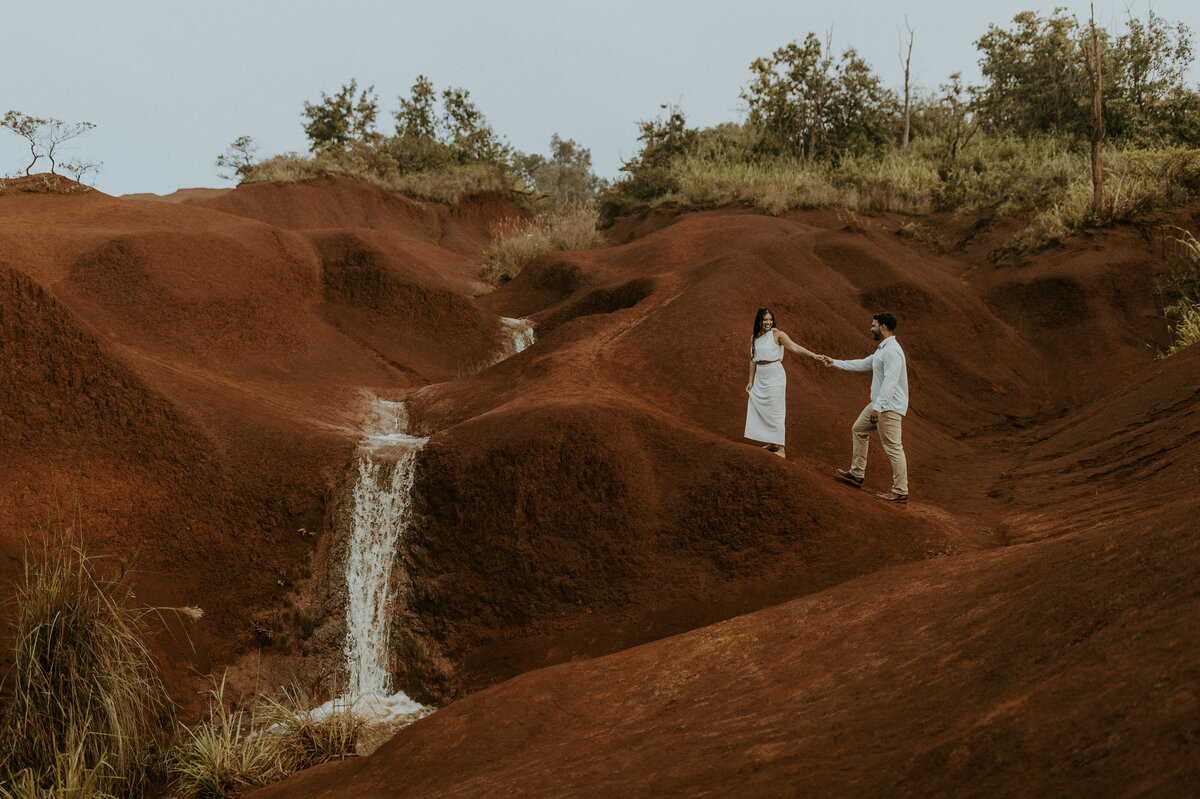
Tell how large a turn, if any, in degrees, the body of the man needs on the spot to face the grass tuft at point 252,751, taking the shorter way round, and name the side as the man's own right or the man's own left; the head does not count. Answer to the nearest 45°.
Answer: approximately 45° to the man's own left

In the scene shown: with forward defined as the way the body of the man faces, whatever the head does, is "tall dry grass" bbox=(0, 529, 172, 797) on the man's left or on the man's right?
on the man's left

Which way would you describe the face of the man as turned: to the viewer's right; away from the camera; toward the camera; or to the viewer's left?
to the viewer's left

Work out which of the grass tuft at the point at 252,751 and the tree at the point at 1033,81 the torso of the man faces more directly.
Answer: the grass tuft

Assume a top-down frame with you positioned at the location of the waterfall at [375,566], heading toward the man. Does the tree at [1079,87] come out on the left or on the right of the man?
left

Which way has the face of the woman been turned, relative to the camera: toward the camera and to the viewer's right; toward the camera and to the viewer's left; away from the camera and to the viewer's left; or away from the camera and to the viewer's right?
toward the camera and to the viewer's right

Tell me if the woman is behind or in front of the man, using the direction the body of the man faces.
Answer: in front

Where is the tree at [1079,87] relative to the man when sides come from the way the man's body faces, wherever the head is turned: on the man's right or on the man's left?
on the man's right

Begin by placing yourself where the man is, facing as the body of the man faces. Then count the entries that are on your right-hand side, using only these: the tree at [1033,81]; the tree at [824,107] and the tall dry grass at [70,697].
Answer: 2

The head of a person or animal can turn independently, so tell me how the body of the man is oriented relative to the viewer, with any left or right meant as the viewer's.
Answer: facing to the left of the viewer

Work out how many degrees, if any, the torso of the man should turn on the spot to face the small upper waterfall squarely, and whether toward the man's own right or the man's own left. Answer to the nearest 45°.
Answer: approximately 45° to the man's own right

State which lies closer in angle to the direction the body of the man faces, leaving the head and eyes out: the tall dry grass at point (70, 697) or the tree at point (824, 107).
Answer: the tall dry grass

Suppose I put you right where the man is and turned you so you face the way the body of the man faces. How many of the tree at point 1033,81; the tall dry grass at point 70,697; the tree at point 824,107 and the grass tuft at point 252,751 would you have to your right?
2
